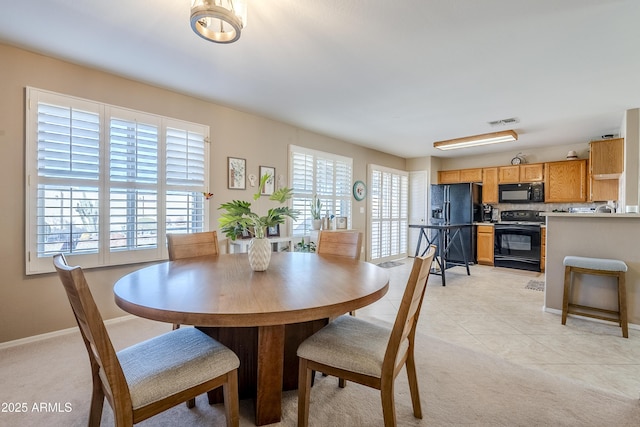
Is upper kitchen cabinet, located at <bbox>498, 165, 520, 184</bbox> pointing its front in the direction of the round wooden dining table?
yes

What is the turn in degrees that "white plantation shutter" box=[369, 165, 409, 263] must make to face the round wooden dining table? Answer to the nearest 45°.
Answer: approximately 45° to its right

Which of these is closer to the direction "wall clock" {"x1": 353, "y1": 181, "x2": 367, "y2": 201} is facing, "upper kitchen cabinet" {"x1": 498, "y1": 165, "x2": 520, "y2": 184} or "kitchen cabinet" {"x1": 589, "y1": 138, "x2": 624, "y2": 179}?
the kitchen cabinet

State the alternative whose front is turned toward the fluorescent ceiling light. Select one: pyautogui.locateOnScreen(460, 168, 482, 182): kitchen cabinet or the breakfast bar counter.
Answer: the kitchen cabinet

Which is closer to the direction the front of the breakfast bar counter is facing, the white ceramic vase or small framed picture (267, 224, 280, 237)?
the white ceramic vase
